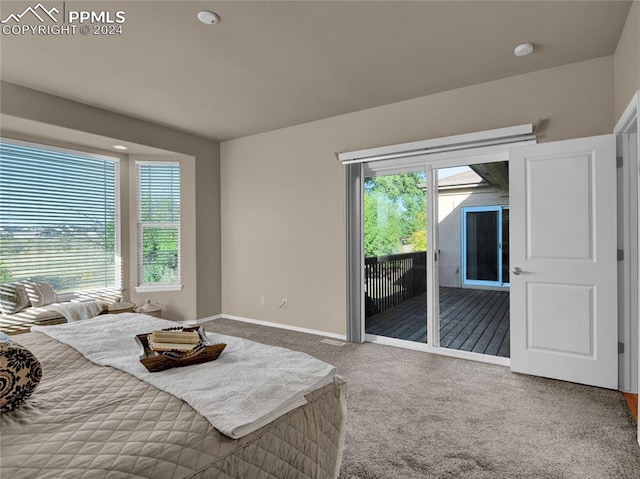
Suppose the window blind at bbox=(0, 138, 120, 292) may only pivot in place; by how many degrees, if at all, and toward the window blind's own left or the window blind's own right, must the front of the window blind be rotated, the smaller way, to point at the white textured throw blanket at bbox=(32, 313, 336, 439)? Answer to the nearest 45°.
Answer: approximately 45° to the window blind's own right

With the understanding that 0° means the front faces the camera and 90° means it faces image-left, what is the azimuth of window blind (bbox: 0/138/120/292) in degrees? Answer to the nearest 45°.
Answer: approximately 315°

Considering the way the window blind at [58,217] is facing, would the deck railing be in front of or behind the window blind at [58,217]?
in front

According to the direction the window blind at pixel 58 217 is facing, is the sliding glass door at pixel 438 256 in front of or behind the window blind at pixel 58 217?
in front

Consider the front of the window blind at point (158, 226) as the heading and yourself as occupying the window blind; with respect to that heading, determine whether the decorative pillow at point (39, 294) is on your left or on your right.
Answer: on your right

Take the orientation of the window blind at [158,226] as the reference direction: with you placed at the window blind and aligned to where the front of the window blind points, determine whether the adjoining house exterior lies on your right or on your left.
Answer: on your left

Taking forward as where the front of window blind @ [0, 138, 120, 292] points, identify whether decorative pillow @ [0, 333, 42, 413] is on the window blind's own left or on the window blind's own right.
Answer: on the window blind's own right

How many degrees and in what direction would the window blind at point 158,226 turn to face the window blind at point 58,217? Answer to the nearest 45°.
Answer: approximately 90° to its right

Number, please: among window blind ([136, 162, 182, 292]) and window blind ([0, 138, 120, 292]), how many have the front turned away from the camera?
0

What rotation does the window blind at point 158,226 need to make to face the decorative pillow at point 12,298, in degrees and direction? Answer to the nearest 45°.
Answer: approximately 45° to its right
